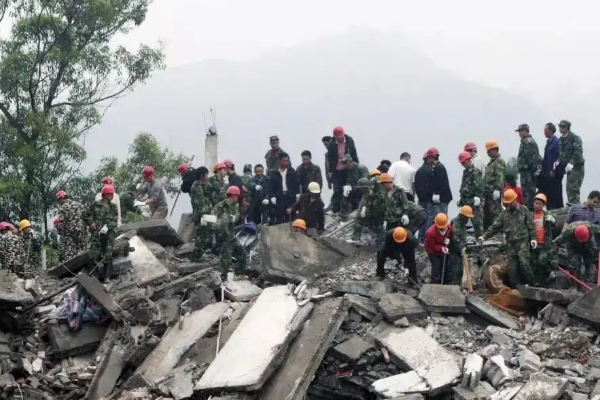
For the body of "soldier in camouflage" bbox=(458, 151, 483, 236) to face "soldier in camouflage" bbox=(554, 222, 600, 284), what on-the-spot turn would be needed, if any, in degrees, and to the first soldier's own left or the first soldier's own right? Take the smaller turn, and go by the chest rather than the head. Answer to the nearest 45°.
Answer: approximately 90° to the first soldier's own left

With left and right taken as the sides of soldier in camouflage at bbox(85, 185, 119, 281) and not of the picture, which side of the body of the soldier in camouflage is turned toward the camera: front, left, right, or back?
front

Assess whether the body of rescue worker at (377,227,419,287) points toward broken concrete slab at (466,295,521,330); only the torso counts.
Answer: no

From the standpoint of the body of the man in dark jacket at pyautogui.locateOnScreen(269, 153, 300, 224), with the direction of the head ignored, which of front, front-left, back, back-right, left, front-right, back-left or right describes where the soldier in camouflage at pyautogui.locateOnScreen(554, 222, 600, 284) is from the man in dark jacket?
front-left

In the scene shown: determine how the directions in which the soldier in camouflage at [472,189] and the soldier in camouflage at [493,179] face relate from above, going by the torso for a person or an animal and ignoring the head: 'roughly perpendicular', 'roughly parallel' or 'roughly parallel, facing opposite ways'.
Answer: roughly parallel

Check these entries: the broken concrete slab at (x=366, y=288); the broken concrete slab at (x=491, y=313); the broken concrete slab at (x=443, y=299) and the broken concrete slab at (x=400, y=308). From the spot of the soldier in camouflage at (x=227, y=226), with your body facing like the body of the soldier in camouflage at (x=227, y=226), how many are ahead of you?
4

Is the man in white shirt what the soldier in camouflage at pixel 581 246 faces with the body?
no

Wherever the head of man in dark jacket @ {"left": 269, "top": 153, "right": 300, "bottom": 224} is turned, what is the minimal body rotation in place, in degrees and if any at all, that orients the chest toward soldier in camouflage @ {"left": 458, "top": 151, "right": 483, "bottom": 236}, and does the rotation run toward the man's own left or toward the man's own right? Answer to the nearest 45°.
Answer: approximately 45° to the man's own left

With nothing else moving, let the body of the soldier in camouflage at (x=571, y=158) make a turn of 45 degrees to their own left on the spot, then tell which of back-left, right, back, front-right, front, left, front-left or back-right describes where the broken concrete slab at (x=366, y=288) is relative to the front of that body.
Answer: front-right

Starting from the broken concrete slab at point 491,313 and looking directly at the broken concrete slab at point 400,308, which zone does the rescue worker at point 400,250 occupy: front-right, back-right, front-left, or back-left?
front-right

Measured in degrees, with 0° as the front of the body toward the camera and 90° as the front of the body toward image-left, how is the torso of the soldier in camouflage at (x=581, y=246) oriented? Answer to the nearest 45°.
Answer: approximately 0°

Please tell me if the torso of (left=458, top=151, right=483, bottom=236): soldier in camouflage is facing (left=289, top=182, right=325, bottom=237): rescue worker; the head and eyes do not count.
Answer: no
